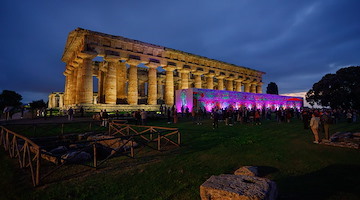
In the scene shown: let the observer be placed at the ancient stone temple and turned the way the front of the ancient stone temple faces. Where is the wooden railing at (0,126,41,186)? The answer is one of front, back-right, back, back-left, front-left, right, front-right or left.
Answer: front-left

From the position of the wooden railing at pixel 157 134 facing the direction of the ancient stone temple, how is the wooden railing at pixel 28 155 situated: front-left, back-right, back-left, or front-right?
back-left

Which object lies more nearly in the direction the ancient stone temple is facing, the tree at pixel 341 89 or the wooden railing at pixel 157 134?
the wooden railing

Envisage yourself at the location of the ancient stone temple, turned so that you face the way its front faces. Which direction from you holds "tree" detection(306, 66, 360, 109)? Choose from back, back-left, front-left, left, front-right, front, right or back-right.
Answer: back-left

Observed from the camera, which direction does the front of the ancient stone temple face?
facing the viewer and to the left of the viewer

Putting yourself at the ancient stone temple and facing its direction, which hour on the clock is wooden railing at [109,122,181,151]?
The wooden railing is roughly at 10 o'clock from the ancient stone temple.

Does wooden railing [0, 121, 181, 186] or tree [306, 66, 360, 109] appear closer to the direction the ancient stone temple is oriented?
the wooden railing

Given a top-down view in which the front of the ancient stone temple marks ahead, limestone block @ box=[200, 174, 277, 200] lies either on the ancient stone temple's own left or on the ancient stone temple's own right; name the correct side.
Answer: on the ancient stone temple's own left
